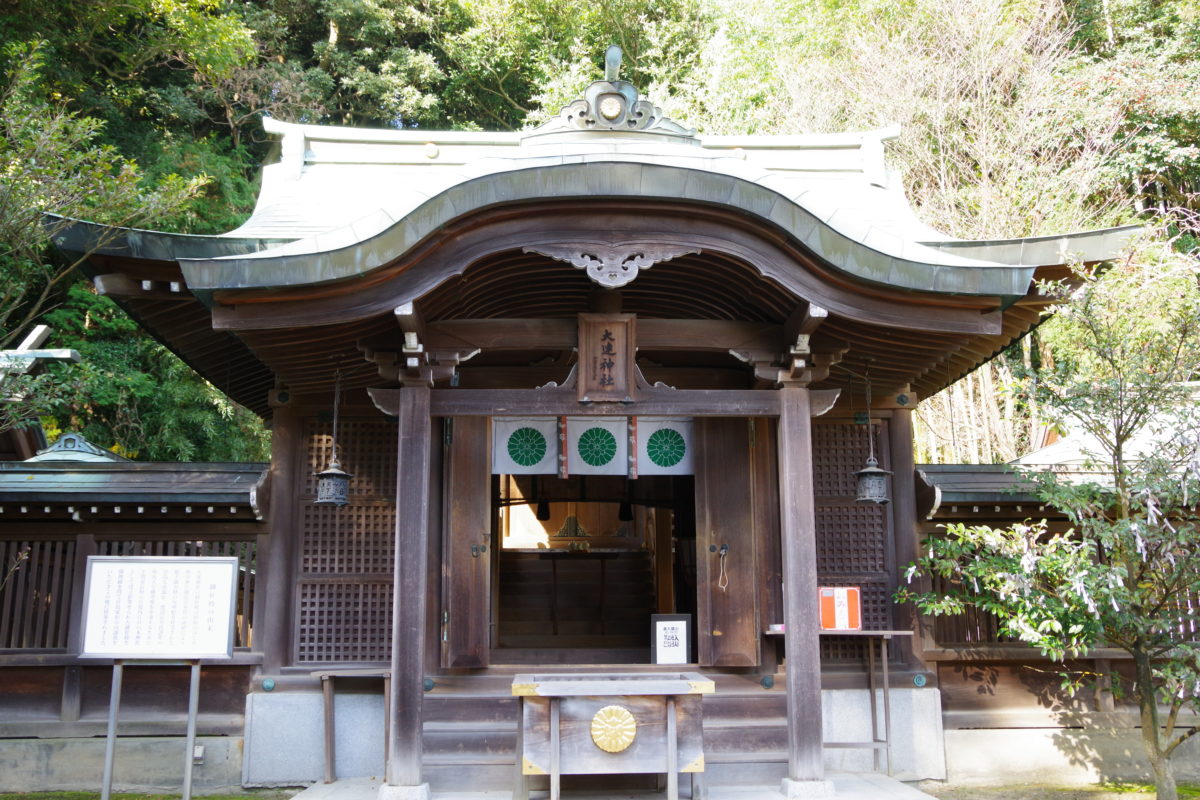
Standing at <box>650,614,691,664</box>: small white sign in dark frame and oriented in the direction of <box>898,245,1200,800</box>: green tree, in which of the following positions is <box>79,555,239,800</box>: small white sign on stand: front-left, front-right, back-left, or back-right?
back-right

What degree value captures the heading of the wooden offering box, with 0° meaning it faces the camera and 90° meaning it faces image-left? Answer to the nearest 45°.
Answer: approximately 0°

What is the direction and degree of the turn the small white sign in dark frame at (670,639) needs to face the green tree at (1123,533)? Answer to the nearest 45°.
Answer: approximately 45° to its left

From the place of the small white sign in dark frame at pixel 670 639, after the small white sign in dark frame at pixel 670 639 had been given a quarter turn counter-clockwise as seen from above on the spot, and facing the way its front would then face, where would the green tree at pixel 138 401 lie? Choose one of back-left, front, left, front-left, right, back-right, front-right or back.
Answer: back-left

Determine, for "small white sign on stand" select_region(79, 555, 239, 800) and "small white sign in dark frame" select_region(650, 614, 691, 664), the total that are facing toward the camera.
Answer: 2

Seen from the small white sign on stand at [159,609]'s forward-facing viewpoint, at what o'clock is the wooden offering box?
The wooden offering box is roughly at 10 o'clock from the small white sign on stand.
